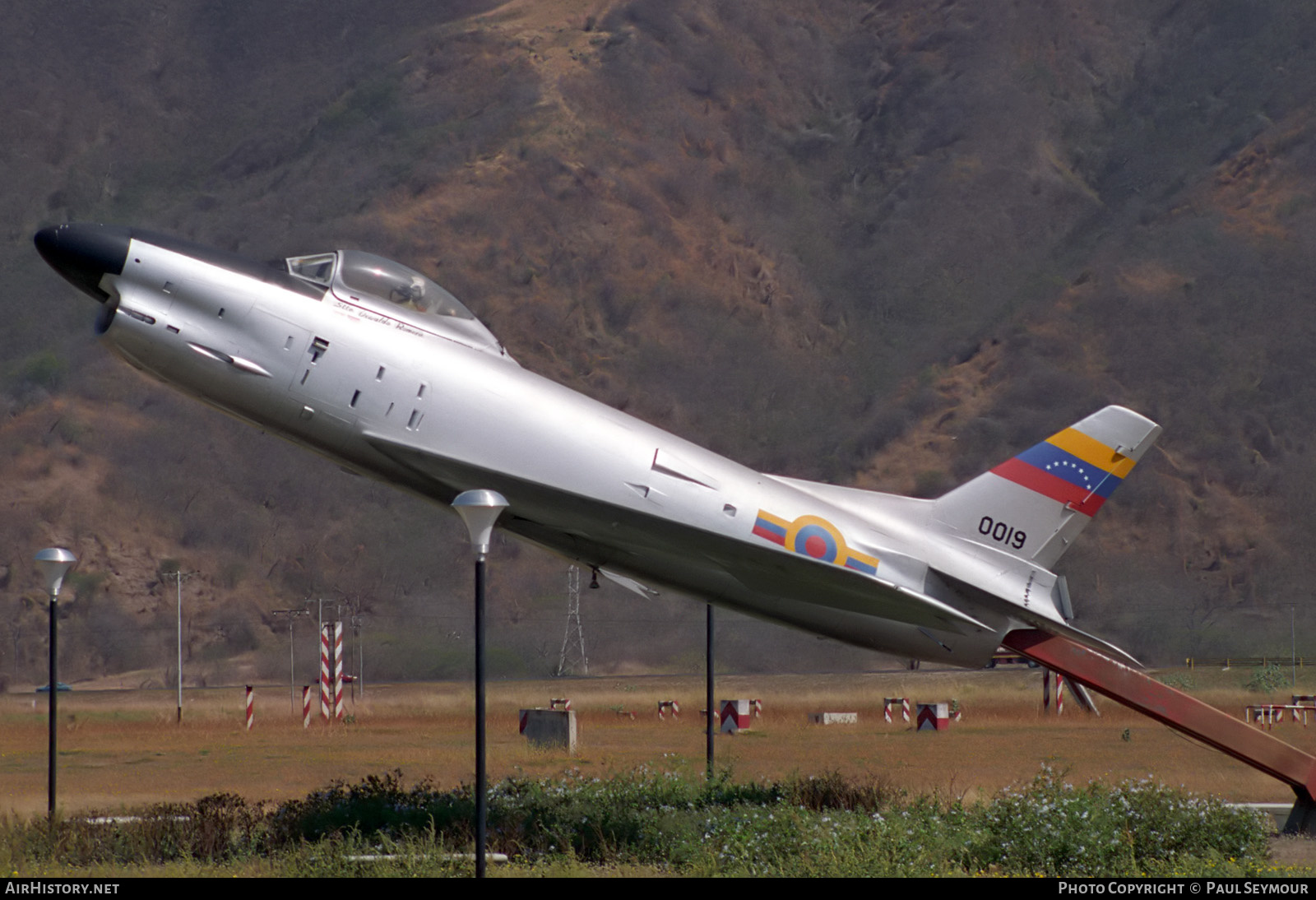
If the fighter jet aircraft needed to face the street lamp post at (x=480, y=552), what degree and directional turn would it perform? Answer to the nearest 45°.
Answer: approximately 90° to its left

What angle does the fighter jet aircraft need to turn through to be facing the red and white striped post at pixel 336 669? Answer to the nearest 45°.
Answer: approximately 90° to its right

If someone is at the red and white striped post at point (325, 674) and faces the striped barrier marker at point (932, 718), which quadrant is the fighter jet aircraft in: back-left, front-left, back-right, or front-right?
front-right

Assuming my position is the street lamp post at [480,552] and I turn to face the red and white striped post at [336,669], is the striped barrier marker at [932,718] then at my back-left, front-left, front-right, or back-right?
front-right

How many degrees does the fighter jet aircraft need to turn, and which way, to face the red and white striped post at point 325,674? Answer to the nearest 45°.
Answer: approximately 90° to its right

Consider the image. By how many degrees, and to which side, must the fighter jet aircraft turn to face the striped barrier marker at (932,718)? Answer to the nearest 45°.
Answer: approximately 90° to its right

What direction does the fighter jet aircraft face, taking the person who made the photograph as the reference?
facing to the left of the viewer
